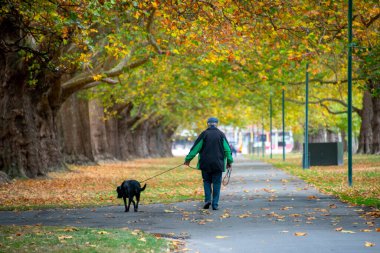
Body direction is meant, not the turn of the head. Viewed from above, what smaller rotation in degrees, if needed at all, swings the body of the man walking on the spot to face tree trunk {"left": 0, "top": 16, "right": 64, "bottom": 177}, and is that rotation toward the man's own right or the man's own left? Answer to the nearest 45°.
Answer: approximately 45° to the man's own left

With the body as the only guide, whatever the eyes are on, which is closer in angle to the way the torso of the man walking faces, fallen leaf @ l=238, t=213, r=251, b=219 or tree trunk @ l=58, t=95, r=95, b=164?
the tree trunk

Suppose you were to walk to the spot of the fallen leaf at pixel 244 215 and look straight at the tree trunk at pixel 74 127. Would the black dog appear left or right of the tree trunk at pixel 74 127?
left

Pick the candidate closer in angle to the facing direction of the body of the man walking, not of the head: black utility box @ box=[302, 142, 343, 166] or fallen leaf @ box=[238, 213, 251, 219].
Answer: the black utility box

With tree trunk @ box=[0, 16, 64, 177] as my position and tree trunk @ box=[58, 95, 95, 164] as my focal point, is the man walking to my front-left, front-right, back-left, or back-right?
back-right

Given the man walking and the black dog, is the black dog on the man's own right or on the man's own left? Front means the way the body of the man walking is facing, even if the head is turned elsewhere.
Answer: on the man's own left

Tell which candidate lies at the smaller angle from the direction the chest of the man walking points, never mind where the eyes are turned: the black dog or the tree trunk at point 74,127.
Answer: the tree trunk

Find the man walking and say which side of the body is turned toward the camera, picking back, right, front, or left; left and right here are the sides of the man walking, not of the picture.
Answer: back
